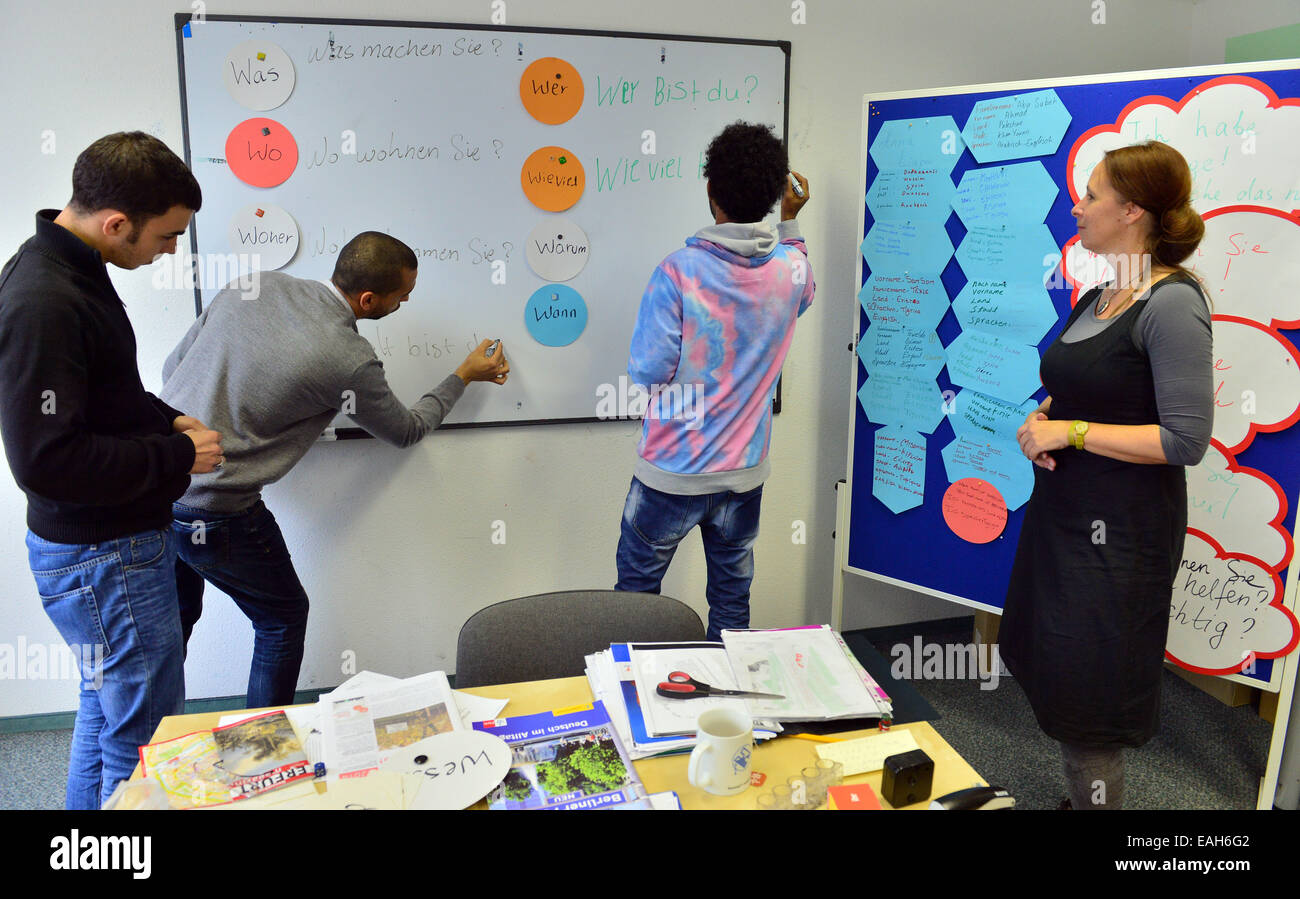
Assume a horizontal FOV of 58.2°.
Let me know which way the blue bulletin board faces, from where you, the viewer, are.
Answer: facing the viewer and to the left of the viewer

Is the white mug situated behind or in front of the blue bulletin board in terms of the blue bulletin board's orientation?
in front

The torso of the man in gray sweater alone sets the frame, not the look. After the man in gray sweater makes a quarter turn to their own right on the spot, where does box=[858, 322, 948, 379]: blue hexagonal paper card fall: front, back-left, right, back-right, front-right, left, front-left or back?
front-left

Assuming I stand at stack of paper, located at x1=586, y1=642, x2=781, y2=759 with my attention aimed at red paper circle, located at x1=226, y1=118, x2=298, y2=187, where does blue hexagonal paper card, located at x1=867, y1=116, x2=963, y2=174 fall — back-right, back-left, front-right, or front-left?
front-right

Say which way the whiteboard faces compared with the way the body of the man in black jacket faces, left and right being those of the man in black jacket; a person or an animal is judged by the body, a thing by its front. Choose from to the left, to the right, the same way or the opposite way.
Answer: to the right

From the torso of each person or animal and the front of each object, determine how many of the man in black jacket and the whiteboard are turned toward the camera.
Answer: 1

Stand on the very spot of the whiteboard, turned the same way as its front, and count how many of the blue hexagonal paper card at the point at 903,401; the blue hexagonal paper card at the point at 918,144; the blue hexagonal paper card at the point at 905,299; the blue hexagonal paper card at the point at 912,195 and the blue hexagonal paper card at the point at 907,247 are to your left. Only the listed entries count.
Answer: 5

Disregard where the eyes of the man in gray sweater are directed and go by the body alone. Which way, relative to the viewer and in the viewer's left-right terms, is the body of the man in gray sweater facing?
facing away from the viewer and to the right of the viewer

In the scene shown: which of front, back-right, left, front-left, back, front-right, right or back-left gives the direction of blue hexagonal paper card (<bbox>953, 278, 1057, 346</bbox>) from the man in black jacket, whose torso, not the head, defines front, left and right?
front

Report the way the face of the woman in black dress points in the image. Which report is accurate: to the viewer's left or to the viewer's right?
to the viewer's left

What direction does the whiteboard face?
toward the camera

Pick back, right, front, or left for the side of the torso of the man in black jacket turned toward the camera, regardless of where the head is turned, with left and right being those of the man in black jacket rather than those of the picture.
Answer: right

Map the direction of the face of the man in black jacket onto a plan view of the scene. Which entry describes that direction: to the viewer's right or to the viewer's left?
to the viewer's right

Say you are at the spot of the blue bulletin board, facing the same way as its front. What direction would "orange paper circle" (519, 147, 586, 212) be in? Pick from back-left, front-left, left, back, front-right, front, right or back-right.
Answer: front-right

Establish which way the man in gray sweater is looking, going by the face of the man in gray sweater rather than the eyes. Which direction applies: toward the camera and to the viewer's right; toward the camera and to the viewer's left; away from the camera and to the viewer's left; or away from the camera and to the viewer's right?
away from the camera and to the viewer's right

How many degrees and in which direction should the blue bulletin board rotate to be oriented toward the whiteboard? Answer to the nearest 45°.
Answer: approximately 45° to its right

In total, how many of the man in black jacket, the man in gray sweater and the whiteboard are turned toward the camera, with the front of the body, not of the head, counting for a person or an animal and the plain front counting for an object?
1
